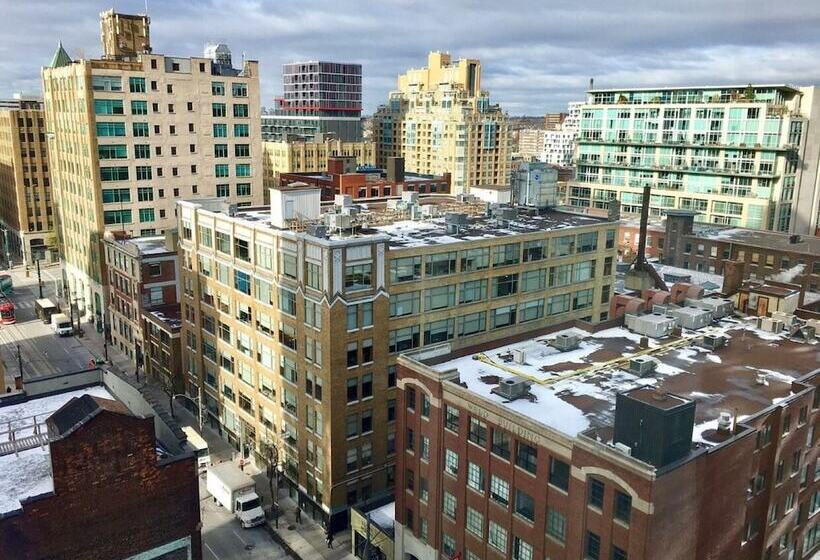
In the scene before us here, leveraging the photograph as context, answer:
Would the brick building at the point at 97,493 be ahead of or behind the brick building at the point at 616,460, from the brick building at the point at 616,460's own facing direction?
ahead

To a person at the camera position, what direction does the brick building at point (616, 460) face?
facing the viewer and to the left of the viewer
